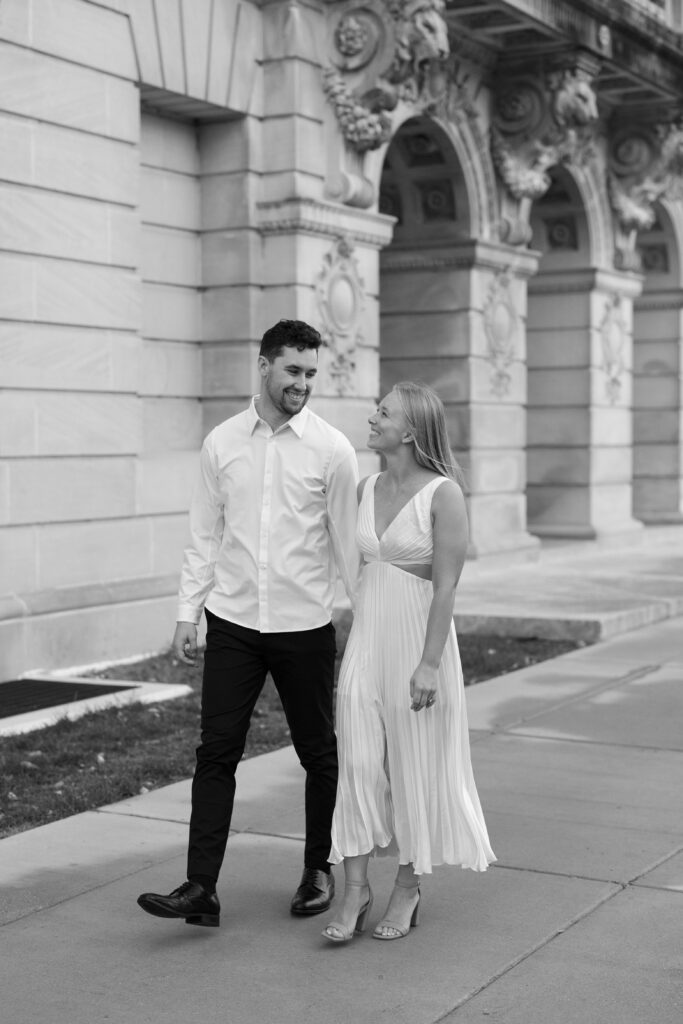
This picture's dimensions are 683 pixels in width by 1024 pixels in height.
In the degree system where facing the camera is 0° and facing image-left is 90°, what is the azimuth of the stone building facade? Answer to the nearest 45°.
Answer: approximately 315°

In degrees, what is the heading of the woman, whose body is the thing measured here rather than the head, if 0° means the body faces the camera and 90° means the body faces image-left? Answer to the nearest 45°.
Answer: approximately 45°

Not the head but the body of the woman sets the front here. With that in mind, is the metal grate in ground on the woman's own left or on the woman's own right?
on the woman's own right

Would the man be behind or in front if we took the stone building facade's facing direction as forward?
in front

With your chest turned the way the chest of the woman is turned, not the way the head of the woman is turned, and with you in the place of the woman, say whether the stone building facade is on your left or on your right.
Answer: on your right

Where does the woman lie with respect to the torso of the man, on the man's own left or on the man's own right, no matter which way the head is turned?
on the man's own left

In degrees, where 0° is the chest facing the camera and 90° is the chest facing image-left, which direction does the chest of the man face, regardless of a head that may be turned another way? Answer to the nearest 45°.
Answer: approximately 0°

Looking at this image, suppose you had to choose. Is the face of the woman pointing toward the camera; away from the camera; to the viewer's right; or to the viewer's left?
to the viewer's left

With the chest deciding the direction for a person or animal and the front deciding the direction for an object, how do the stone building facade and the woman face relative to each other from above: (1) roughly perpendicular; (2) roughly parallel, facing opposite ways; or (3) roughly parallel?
roughly perpendicular

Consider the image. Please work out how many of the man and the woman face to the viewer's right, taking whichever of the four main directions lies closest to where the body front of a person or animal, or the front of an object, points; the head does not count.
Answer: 0

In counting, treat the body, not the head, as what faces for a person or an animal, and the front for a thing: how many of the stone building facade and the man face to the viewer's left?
0

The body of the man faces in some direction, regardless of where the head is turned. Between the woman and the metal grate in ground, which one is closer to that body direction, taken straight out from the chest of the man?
the woman

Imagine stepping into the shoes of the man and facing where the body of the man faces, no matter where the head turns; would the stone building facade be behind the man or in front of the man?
behind

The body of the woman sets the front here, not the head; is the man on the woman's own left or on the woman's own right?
on the woman's own right
